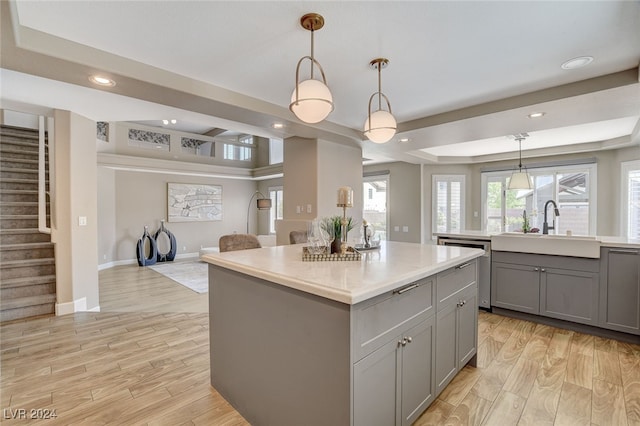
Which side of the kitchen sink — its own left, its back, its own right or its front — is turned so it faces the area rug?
right

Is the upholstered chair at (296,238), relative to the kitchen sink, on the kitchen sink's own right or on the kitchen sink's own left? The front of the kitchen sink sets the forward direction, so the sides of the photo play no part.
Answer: on the kitchen sink's own right

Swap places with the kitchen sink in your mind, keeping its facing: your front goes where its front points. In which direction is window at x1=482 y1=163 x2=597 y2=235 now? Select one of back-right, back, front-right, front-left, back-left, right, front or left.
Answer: back

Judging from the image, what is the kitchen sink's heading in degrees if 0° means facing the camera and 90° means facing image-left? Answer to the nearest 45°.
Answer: approximately 0°

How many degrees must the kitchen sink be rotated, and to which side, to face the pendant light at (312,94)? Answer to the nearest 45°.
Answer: approximately 45° to its right

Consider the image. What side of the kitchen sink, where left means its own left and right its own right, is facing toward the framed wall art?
right

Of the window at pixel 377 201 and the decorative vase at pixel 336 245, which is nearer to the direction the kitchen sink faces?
the decorative vase

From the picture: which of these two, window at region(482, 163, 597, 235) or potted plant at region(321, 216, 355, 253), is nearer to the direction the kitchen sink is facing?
the potted plant

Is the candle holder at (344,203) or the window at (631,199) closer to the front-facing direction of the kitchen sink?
the candle holder

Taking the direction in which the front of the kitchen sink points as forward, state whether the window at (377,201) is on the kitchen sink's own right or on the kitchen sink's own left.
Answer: on the kitchen sink's own right

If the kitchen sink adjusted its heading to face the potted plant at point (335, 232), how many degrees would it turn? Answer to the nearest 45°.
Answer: approximately 45° to its right

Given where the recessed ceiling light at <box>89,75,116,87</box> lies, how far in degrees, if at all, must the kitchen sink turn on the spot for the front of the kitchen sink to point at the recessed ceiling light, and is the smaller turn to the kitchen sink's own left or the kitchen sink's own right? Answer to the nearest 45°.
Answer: approximately 45° to the kitchen sink's own right

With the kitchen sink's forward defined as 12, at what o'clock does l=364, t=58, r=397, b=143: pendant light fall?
The pendant light is roughly at 1 o'clock from the kitchen sink.

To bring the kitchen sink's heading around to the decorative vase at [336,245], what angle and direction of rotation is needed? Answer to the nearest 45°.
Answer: approximately 45° to its right
